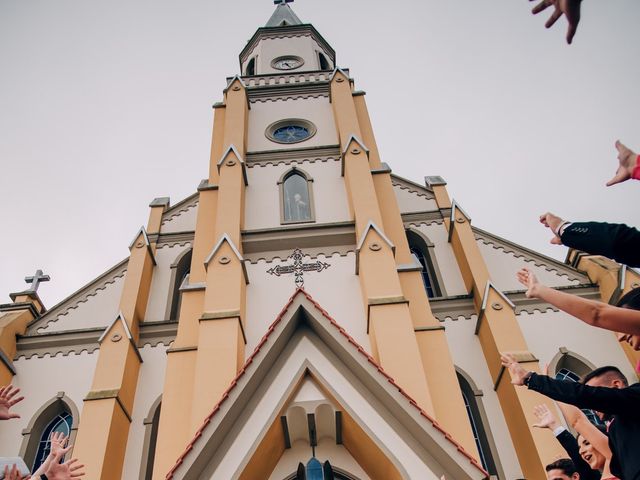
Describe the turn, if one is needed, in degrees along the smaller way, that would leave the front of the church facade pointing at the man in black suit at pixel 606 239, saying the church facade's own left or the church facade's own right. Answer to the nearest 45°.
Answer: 0° — it already faces them

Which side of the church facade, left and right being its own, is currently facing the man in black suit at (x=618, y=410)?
front

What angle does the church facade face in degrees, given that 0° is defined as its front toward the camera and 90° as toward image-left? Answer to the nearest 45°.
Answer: approximately 0°

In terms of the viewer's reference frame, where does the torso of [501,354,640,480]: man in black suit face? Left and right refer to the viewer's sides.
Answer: facing to the left of the viewer

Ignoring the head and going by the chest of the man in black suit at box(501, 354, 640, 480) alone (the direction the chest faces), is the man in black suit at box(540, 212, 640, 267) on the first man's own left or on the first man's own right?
on the first man's own left

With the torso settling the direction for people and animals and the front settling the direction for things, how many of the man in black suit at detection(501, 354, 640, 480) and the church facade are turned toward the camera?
1
